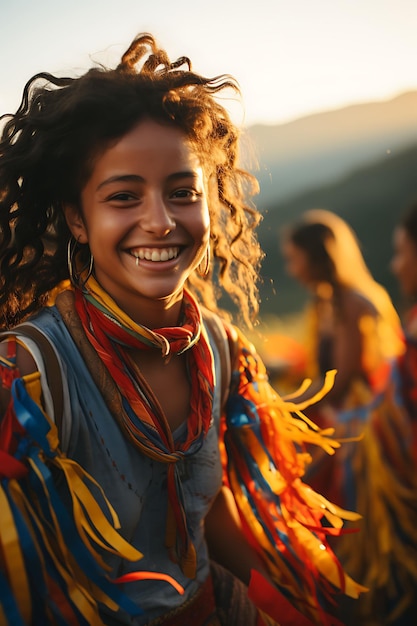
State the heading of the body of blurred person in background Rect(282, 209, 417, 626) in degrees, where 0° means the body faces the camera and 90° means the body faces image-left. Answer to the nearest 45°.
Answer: approximately 90°

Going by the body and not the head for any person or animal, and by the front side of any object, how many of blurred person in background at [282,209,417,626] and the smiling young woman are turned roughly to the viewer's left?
1

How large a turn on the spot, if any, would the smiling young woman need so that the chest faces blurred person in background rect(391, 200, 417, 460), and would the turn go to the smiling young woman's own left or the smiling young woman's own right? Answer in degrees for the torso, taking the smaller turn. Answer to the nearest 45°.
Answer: approximately 90° to the smiling young woman's own left

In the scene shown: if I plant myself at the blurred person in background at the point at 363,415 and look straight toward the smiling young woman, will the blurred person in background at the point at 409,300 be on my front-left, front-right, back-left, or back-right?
back-left

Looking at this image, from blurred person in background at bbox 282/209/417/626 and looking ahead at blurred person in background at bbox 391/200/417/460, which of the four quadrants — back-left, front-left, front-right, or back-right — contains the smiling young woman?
back-right

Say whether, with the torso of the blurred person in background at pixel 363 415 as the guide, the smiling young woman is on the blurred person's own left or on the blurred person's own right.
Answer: on the blurred person's own left

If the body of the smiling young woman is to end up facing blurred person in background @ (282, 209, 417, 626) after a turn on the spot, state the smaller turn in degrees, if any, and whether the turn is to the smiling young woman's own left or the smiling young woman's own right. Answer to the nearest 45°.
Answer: approximately 90° to the smiling young woman's own left

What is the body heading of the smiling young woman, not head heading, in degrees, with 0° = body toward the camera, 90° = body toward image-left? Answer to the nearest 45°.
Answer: approximately 315°
